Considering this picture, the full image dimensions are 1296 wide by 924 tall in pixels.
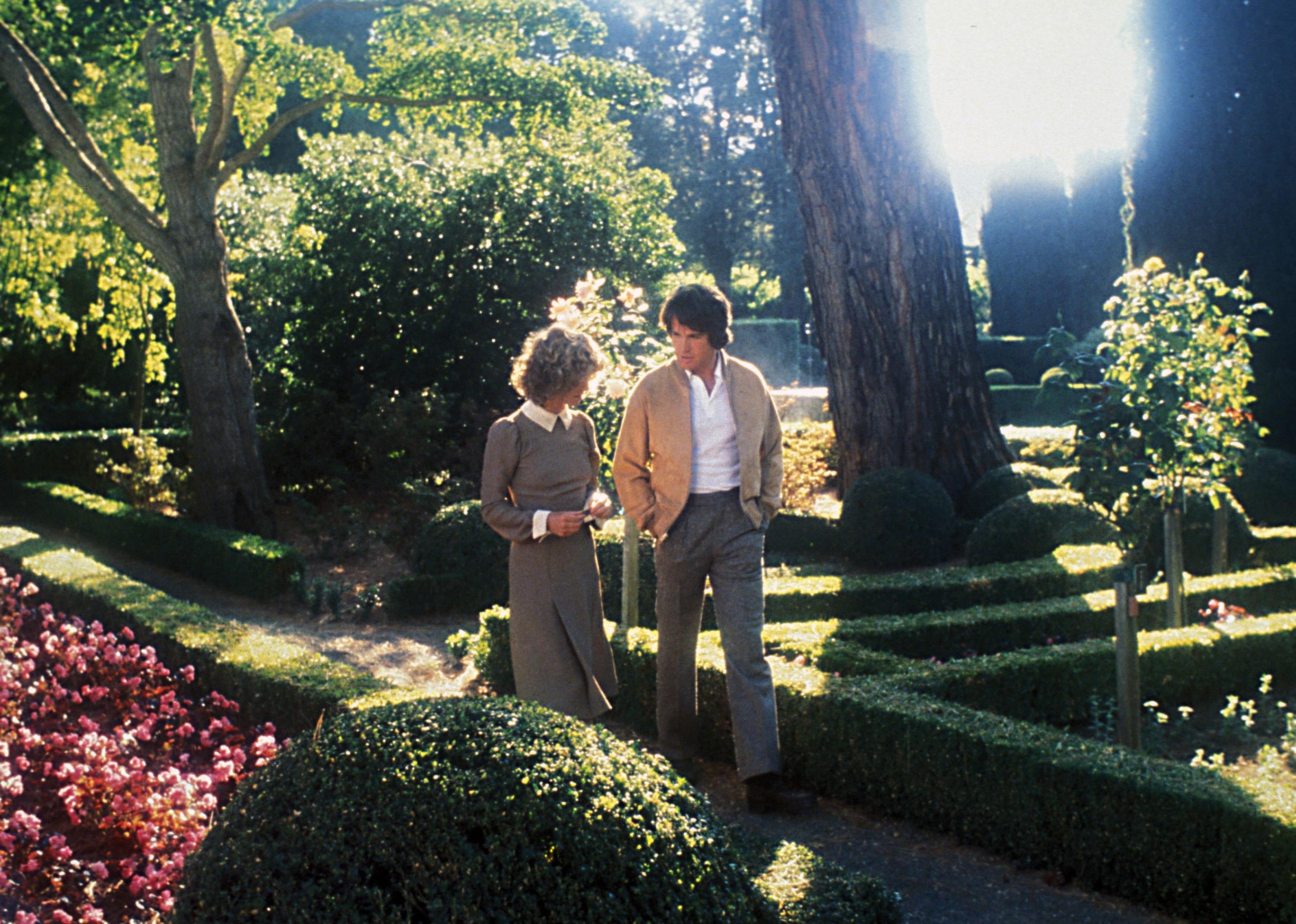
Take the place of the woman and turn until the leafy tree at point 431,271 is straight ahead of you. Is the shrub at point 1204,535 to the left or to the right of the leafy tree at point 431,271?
right

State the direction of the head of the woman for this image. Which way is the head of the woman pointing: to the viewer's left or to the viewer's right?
to the viewer's right

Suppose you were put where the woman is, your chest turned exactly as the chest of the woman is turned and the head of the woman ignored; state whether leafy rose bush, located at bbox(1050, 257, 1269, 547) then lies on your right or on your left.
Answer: on your left

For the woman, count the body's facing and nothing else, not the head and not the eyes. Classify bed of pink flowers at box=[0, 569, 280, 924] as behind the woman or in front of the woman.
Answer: behind

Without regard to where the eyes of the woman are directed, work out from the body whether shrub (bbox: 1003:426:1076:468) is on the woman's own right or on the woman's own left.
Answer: on the woman's own left

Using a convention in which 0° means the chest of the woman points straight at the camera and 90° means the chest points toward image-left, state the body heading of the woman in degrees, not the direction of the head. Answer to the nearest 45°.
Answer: approximately 315°

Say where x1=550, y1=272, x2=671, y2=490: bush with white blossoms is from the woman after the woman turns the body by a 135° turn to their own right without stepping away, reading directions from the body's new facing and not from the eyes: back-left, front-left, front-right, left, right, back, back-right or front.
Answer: right
